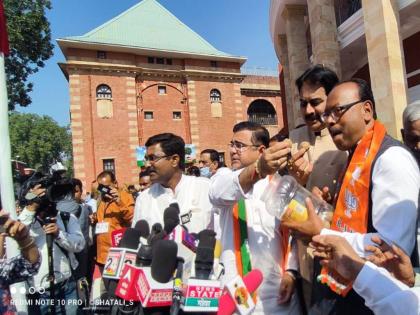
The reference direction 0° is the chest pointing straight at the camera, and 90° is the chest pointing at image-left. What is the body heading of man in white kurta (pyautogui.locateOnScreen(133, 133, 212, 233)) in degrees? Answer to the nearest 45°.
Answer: approximately 45°

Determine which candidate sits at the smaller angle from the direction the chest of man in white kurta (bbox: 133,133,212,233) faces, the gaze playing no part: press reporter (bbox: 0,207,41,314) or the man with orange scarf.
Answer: the press reporter

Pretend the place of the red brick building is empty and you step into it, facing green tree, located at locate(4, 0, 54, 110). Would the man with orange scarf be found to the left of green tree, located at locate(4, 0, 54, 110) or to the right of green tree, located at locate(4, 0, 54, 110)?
left

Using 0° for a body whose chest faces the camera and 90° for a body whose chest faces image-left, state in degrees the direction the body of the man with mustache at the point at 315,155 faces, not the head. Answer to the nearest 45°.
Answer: approximately 45°

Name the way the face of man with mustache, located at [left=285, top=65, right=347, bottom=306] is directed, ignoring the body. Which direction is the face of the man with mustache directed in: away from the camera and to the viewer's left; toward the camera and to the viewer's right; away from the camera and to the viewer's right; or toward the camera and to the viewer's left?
toward the camera and to the viewer's left

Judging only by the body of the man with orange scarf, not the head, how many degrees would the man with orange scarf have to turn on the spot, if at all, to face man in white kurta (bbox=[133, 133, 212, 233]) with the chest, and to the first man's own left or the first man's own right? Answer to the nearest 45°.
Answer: approximately 90° to the first man's own right

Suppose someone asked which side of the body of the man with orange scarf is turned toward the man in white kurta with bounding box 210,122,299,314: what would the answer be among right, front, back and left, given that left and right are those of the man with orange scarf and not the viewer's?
right

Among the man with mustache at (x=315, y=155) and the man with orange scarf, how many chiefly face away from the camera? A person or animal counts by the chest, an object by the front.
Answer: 0

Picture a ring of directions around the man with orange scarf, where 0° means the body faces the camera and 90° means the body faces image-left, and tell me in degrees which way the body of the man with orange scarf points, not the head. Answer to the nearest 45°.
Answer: approximately 45°
